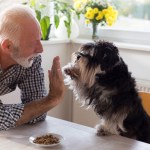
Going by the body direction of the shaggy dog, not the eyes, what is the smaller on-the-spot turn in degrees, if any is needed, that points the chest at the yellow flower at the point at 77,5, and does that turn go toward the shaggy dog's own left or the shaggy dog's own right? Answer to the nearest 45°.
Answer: approximately 90° to the shaggy dog's own right

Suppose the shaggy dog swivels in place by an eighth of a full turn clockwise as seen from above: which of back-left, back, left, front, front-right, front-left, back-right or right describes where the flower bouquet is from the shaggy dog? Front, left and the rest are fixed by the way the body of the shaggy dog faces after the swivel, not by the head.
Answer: front-right

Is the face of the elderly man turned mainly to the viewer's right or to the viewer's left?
to the viewer's right

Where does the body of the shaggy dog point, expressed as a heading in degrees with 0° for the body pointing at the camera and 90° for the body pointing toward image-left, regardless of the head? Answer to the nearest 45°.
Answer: approximately 90°

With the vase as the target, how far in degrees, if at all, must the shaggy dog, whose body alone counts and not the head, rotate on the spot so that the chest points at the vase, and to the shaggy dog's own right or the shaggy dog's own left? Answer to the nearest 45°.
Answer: approximately 90° to the shaggy dog's own right
